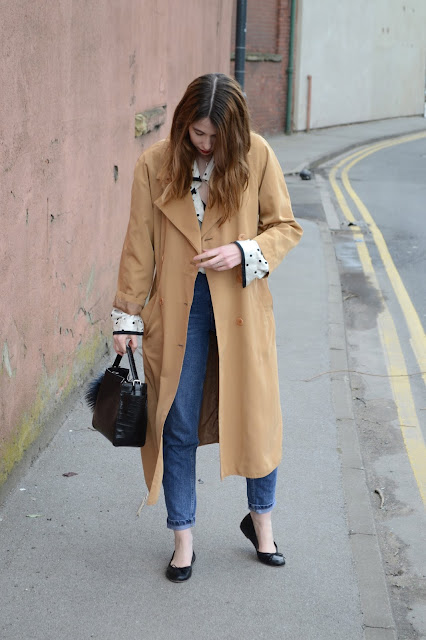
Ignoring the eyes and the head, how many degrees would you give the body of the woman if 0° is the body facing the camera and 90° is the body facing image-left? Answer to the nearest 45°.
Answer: approximately 0°

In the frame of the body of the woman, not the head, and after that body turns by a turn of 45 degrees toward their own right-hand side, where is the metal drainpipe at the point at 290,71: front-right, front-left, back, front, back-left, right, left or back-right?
back-right

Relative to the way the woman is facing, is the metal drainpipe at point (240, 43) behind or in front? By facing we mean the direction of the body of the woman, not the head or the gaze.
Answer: behind
